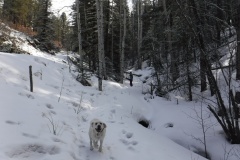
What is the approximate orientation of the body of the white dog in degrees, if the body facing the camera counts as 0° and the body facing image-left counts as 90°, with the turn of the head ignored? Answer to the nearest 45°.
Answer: approximately 0°

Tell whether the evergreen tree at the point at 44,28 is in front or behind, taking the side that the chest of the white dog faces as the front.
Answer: behind
